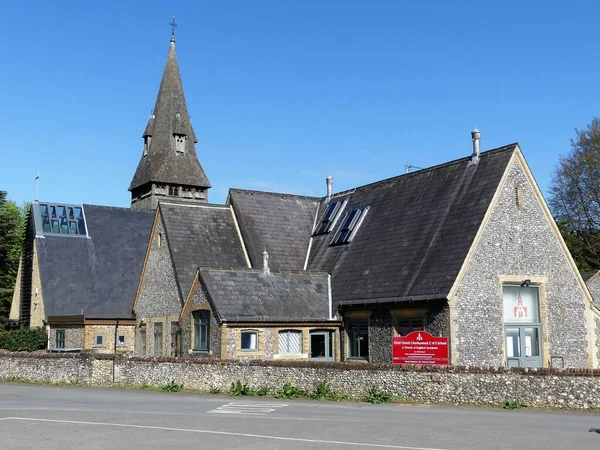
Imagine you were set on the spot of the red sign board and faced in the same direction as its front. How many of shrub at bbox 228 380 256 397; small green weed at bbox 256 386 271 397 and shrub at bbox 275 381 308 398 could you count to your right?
3

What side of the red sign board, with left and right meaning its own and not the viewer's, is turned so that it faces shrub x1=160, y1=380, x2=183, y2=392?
right

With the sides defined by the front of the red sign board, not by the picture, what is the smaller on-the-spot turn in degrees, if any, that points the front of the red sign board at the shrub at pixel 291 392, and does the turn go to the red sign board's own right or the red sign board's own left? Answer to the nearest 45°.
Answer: approximately 90° to the red sign board's own right

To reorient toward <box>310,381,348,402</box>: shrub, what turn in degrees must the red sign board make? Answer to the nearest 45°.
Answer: approximately 45° to its right

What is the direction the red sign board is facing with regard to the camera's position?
facing the viewer

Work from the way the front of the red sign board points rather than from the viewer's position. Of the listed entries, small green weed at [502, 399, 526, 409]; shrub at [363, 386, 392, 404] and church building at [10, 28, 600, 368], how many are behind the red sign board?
1

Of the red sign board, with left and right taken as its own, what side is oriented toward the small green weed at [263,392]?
right

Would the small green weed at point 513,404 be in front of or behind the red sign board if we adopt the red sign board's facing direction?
in front
